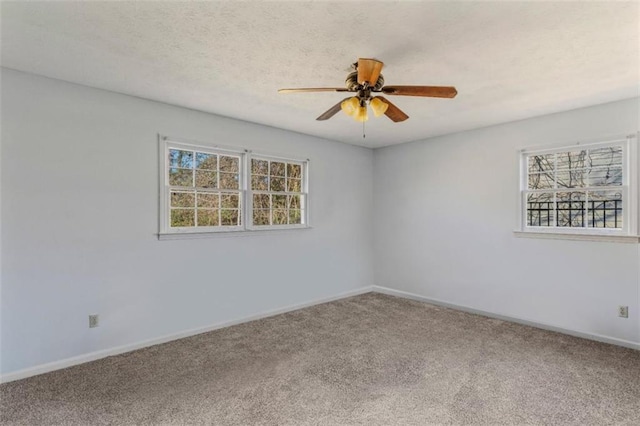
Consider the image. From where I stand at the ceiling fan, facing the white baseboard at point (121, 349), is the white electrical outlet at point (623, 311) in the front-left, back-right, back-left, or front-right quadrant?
back-right

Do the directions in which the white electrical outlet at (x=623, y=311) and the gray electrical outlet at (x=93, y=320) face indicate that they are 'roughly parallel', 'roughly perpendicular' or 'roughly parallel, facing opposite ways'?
roughly perpendicular

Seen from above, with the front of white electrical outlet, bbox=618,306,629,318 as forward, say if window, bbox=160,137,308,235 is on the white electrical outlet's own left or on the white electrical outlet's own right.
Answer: on the white electrical outlet's own right

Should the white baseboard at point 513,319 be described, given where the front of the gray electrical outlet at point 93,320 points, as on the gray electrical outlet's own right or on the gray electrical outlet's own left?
on the gray electrical outlet's own left

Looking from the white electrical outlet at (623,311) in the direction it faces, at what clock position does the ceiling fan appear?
The ceiling fan is roughly at 1 o'clock from the white electrical outlet.

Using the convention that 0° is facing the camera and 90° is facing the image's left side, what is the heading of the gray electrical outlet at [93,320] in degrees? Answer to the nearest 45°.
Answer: approximately 0°

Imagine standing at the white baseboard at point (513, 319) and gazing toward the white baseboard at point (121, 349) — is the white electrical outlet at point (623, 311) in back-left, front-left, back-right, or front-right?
back-left

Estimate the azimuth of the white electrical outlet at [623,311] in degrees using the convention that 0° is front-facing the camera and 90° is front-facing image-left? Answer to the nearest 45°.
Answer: approximately 0°
